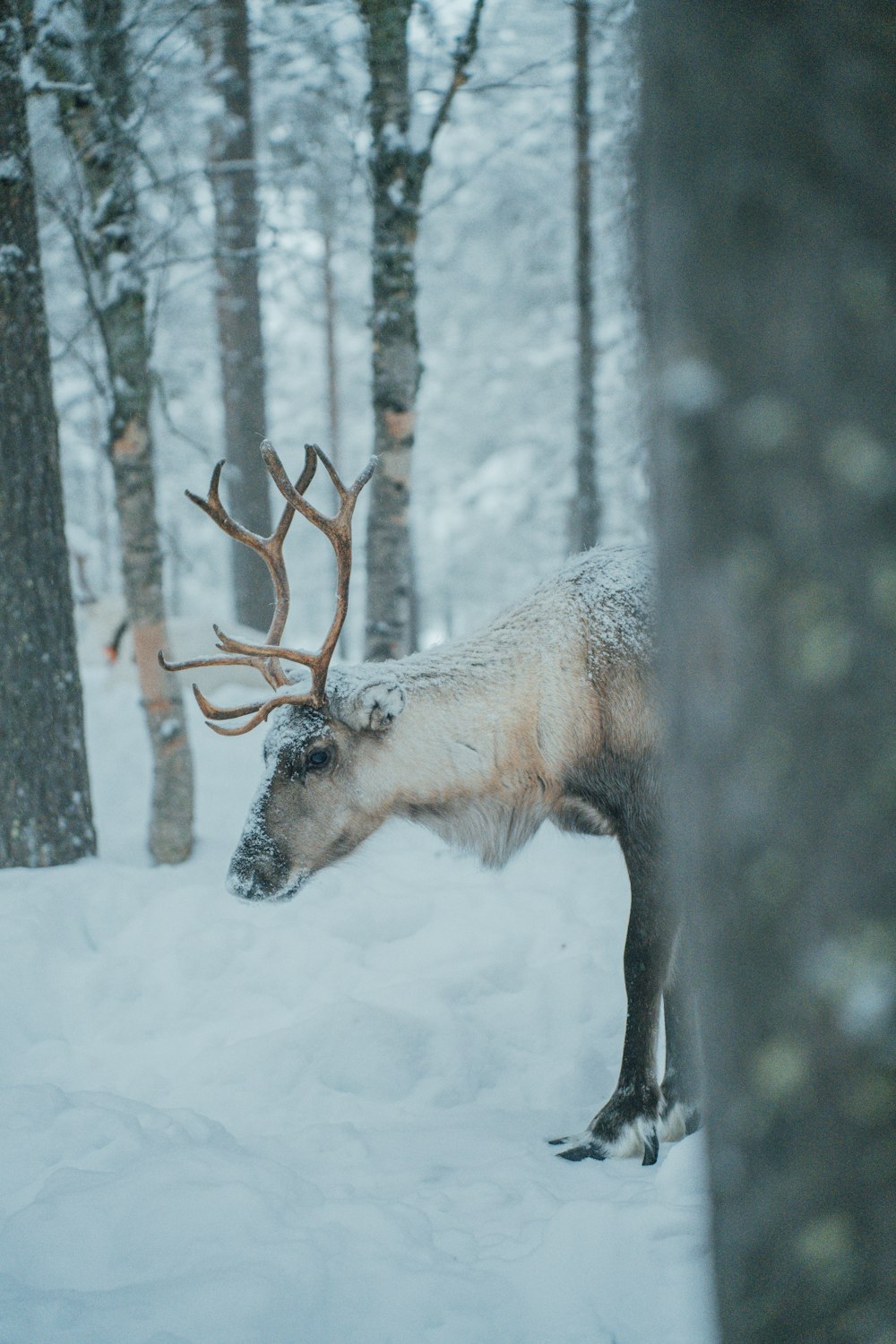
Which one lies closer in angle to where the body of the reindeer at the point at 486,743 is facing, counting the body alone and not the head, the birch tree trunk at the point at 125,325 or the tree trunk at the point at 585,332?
the birch tree trunk

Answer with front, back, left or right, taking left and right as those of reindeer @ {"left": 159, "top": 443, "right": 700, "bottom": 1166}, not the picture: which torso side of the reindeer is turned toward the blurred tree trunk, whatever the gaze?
left

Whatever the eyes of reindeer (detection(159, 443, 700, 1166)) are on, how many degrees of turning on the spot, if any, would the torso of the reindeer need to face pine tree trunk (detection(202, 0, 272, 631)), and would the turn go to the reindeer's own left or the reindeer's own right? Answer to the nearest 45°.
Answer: approximately 90° to the reindeer's own right

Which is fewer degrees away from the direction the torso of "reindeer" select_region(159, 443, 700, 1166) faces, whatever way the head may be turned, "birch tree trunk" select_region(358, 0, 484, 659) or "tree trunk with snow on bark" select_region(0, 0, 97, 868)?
the tree trunk with snow on bark

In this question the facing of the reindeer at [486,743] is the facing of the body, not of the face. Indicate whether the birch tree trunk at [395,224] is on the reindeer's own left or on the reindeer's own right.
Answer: on the reindeer's own right

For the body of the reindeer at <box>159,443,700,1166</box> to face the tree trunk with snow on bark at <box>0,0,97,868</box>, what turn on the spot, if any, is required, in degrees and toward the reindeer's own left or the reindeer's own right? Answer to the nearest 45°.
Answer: approximately 45° to the reindeer's own right

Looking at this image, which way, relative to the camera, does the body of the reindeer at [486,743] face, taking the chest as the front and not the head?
to the viewer's left

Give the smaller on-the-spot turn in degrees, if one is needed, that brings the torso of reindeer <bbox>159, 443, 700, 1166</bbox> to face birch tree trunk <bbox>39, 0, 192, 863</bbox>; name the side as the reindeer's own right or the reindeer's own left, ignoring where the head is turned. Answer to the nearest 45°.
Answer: approximately 45° to the reindeer's own right
